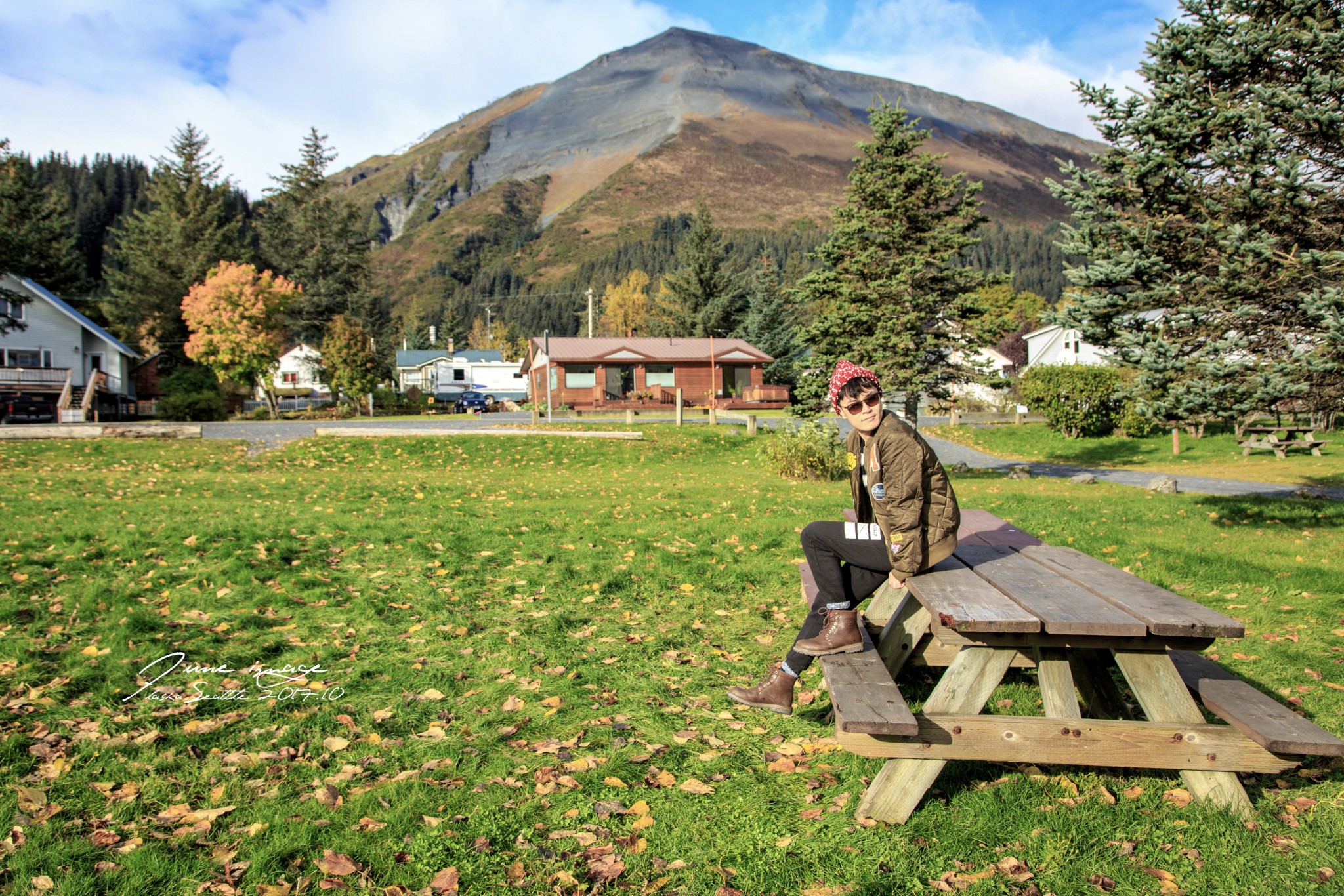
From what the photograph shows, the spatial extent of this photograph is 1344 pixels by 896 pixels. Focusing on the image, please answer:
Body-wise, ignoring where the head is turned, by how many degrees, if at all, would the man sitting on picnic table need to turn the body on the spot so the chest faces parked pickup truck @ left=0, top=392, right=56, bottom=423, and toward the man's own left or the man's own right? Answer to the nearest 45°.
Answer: approximately 45° to the man's own right

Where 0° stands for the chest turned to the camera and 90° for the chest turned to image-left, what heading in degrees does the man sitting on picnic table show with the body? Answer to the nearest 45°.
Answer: approximately 90°

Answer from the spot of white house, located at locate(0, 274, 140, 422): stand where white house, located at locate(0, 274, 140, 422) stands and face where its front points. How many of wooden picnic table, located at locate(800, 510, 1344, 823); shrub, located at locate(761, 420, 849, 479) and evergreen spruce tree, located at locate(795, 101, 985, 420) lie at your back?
0

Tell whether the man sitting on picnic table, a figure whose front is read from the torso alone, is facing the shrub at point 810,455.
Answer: no

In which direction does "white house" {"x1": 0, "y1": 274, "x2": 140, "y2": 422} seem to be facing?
toward the camera

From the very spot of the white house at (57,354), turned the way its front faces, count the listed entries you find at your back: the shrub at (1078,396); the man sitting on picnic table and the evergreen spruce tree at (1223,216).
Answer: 0

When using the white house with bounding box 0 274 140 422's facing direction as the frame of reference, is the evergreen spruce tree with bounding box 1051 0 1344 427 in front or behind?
in front

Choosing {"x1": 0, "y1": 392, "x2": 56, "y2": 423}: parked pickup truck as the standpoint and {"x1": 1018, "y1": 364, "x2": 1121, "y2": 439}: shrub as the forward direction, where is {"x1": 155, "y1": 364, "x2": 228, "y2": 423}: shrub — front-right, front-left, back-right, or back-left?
front-left
